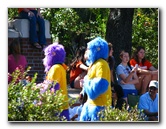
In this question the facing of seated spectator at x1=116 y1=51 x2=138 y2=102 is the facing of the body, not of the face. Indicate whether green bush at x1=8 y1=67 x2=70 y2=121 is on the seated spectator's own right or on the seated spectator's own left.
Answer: on the seated spectator's own right

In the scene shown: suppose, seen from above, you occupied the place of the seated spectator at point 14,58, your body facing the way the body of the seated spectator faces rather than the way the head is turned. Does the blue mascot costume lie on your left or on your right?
on your right

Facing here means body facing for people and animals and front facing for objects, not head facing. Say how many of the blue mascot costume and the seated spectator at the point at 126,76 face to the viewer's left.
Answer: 1

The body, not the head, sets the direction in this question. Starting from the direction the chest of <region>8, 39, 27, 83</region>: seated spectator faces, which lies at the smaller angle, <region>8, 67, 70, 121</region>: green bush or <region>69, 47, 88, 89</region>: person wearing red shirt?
the person wearing red shirt

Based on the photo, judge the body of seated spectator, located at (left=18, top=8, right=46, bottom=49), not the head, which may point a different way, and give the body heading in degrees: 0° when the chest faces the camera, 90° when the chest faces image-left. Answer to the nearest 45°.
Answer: approximately 315°
